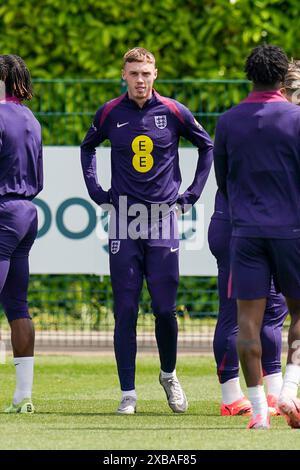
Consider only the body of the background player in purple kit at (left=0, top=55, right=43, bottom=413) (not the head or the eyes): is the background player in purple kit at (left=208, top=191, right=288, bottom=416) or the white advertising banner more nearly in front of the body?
the white advertising banner

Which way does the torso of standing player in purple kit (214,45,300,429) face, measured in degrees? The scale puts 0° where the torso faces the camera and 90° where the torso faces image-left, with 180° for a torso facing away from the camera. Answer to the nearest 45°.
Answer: approximately 180°

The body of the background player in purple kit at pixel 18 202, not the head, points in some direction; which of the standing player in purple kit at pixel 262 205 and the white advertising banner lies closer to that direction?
the white advertising banner

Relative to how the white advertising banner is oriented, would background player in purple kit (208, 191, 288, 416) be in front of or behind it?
in front

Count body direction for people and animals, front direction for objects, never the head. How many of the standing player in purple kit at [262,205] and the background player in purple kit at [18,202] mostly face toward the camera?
0

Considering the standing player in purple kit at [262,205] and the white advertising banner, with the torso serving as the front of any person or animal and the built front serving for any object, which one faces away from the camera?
the standing player in purple kit

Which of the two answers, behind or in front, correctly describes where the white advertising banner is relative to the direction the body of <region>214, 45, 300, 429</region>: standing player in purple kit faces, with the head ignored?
in front

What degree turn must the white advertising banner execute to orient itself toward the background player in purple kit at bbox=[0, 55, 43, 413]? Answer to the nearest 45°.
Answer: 0° — it already faces them

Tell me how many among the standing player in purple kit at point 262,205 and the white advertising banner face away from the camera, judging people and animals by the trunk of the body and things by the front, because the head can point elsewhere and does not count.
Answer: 1
